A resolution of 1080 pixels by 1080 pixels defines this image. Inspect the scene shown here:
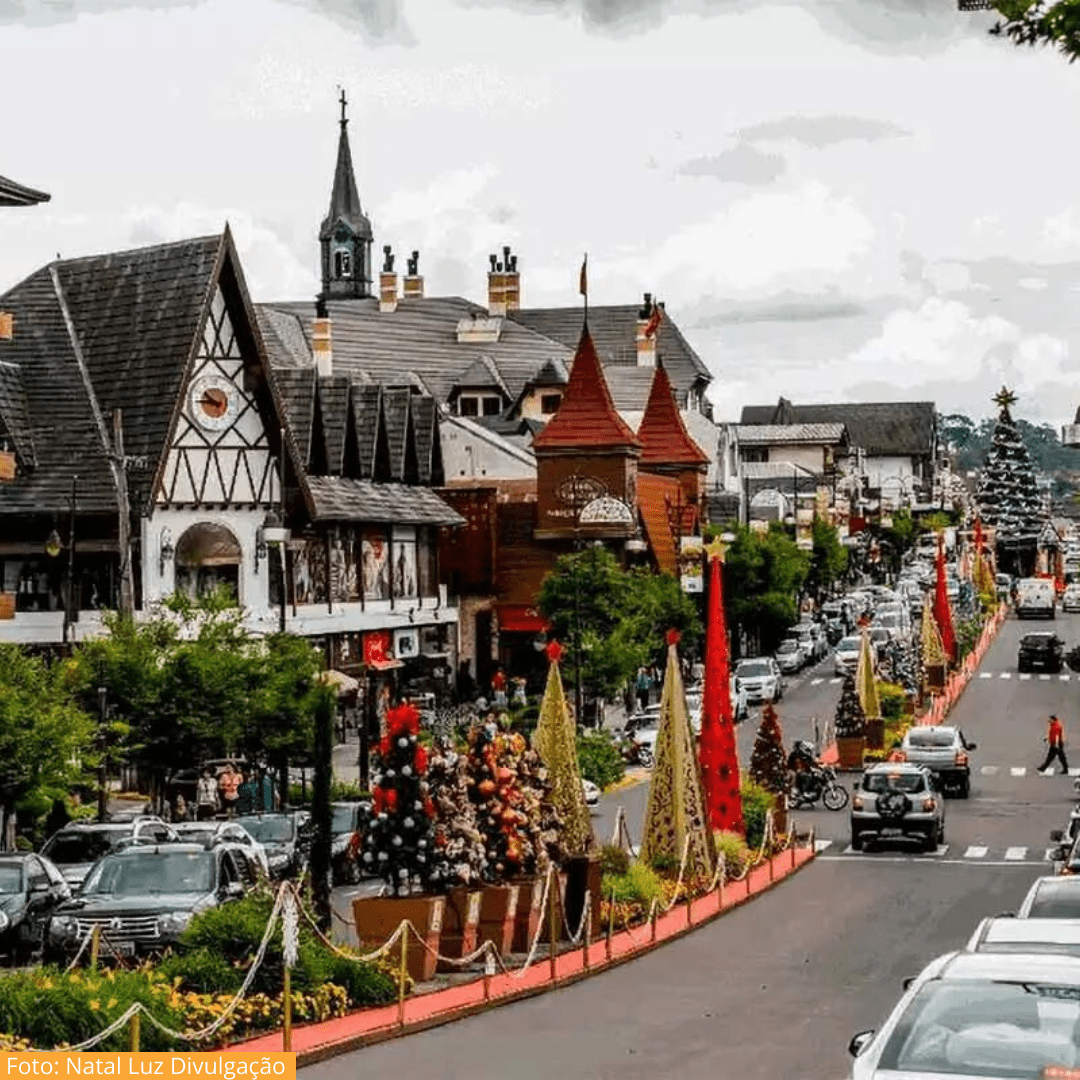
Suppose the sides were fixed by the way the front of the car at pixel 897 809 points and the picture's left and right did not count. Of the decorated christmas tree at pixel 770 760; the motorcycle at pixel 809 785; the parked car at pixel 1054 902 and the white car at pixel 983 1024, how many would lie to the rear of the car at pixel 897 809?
2

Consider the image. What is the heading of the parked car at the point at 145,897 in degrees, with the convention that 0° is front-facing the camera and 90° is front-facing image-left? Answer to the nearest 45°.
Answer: approximately 45°

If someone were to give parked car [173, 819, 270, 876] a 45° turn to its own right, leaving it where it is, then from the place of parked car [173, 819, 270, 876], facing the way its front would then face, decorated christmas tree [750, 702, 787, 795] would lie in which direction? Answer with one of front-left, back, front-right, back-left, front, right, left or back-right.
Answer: back-right

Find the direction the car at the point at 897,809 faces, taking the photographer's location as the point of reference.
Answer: facing away from the viewer

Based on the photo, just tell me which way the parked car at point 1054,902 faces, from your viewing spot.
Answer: facing the viewer

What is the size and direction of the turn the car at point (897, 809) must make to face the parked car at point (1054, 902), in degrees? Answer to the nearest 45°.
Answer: approximately 180°

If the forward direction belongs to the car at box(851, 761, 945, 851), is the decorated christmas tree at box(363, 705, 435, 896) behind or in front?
behind

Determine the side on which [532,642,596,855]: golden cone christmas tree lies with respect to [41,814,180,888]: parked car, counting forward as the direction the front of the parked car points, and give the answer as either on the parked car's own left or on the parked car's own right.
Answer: on the parked car's own left

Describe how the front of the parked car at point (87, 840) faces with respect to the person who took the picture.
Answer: facing the viewer and to the left of the viewer

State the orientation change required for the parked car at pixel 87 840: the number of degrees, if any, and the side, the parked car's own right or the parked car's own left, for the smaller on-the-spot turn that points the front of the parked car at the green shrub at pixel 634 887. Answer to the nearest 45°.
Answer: approximately 90° to the parked car's own left
